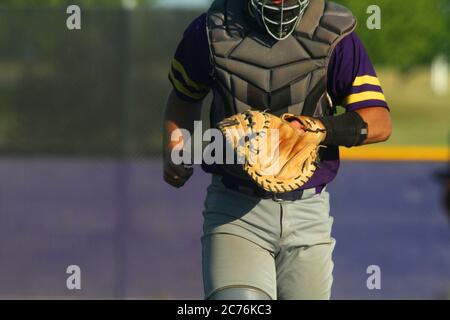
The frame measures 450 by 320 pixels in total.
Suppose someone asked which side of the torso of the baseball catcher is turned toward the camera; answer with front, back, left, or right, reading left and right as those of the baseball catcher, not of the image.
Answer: front
